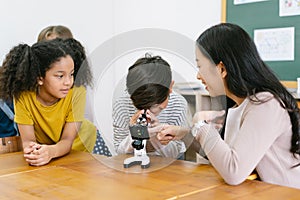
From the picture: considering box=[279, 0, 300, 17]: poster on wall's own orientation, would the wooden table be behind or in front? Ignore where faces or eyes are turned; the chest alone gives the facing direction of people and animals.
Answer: in front

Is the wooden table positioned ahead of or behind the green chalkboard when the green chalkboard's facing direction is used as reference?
ahead

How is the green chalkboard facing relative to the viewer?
toward the camera

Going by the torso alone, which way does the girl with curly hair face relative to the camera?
toward the camera

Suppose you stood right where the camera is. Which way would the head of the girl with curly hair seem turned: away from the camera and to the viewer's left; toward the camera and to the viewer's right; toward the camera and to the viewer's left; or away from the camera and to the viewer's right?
toward the camera and to the viewer's right

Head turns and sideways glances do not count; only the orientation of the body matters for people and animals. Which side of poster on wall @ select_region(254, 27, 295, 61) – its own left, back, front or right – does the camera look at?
front

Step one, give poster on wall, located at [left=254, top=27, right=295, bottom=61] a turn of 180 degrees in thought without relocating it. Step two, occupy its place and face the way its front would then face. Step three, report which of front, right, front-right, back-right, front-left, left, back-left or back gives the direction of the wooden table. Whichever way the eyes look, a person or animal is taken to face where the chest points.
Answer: back

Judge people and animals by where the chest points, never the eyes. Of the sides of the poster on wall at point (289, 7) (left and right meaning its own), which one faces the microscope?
front

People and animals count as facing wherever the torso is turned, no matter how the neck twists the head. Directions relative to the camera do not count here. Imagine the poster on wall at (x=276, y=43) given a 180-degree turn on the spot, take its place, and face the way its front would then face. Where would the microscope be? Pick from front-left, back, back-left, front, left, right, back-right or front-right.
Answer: back
